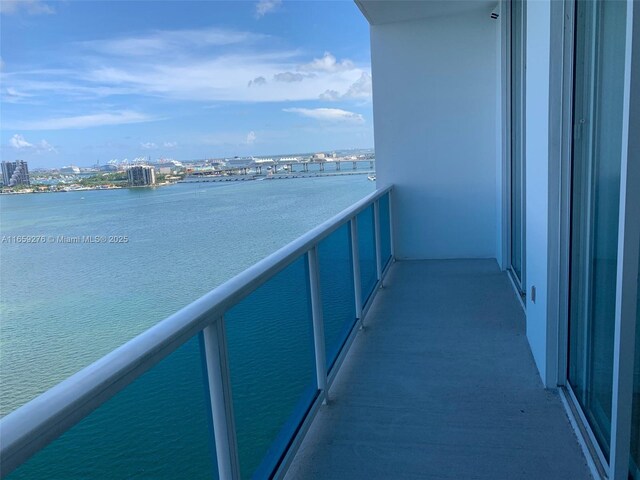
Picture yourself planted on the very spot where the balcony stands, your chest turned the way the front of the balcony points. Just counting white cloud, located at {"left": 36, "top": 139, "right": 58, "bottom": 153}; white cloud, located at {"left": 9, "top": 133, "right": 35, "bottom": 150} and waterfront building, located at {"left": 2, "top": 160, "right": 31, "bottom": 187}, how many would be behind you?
0

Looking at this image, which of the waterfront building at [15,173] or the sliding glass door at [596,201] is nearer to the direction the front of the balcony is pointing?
the waterfront building

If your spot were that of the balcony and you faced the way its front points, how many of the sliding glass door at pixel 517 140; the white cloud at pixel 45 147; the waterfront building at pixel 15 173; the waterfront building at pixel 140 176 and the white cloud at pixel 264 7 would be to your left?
0

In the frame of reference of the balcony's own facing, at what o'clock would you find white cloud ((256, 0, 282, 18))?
The white cloud is roughly at 3 o'clock from the balcony.

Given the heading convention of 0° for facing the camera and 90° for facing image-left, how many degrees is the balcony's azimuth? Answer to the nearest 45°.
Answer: approximately 90°

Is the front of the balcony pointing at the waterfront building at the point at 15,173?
no

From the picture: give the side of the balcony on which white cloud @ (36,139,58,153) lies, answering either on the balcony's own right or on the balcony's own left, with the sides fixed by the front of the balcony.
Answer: on the balcony's own right

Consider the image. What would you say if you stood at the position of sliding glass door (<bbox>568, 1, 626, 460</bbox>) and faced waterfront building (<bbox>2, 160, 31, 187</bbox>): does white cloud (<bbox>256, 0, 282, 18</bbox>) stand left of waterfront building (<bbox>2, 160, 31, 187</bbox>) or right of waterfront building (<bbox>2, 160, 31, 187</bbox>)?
right

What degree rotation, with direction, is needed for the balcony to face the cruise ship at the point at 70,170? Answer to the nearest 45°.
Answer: approximately 45° to its right

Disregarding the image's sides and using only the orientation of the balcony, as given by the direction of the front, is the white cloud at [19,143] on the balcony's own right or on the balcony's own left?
on the balcony's own right

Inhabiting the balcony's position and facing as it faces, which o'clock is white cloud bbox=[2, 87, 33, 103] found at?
The white cloud is roughly at 2 o'clock from the balcony.

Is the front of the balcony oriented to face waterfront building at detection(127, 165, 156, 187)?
no
